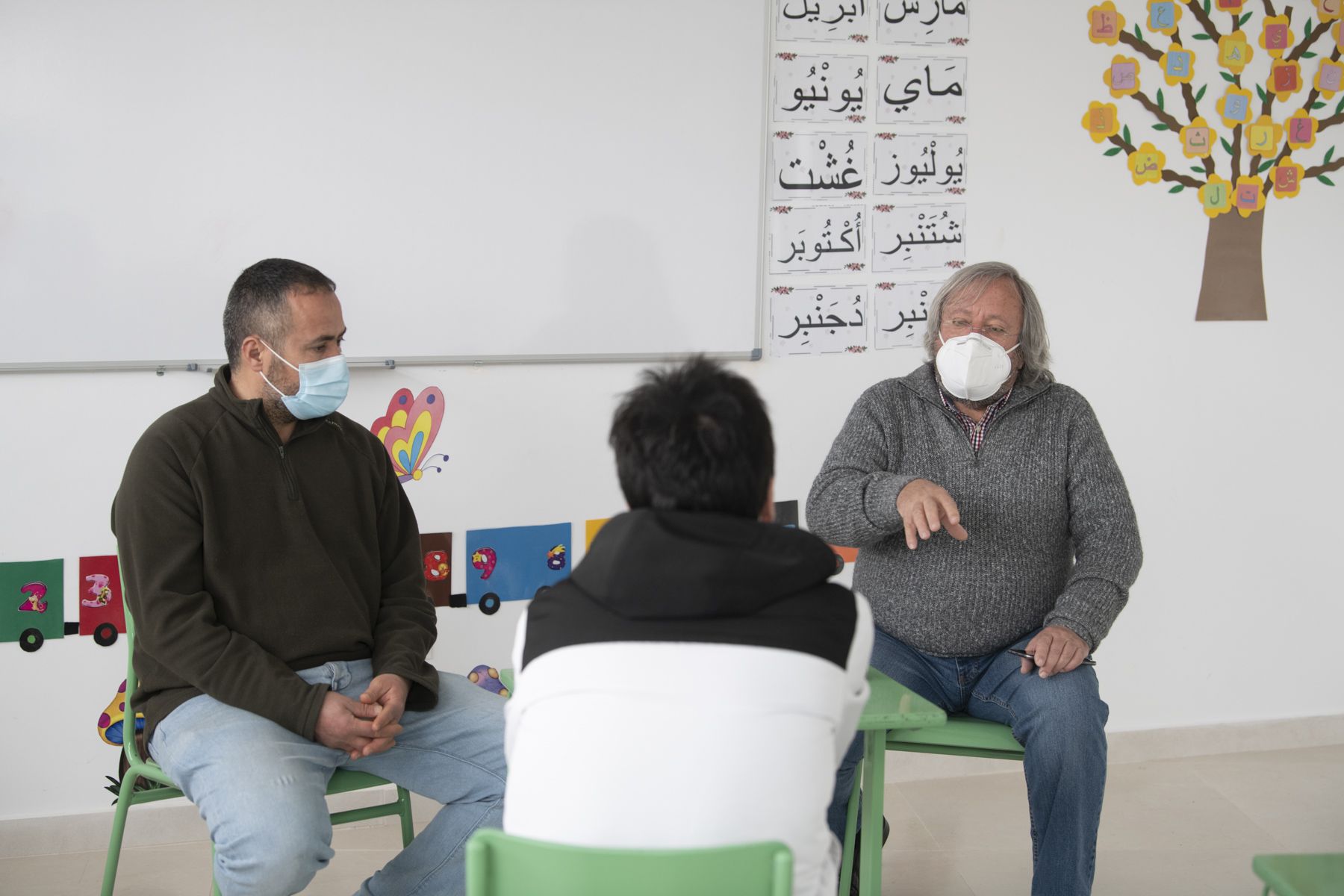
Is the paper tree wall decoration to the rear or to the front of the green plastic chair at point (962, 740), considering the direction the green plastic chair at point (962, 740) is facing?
to the rear

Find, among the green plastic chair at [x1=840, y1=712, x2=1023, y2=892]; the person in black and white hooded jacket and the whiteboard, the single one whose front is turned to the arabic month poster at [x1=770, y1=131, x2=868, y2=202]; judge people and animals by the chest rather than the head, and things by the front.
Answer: the person in black and white hooded jacket

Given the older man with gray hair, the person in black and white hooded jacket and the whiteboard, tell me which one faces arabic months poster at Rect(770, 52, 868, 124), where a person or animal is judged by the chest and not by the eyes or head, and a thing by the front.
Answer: the person in black and white hooded jacket

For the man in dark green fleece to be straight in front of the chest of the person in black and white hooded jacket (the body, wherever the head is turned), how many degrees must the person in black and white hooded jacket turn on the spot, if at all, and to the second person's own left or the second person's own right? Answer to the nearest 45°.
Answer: approximately 45° to the second person's own left

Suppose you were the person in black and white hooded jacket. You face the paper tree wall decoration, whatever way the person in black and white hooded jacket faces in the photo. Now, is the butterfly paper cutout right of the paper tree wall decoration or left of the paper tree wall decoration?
left

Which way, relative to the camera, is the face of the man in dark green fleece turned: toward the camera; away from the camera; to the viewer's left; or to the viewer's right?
to the viewer's right

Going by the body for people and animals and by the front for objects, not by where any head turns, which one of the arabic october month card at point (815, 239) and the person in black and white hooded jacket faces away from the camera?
the person in black and white hooded jacket

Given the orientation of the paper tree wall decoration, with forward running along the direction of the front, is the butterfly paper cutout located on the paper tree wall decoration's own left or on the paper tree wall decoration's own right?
on the paper tree wall decoration's own right

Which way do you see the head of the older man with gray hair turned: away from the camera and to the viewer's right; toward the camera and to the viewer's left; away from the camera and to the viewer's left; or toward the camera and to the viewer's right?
toward the camera and to the viewer's left

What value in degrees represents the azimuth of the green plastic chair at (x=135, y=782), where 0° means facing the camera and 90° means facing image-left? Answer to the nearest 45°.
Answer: approximately 315°

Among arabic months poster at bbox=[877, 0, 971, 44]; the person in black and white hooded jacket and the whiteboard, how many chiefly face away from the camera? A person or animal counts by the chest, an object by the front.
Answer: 1

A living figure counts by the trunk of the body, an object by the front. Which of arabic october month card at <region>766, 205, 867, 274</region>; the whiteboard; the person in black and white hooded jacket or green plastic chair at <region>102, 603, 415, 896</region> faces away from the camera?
the person in black and white hooded jacket

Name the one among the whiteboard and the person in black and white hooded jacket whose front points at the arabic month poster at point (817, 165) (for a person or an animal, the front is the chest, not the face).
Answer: the person in black and white hooded jacket

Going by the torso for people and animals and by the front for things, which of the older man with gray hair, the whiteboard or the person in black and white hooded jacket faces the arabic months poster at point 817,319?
the person in black and white hooded jacket

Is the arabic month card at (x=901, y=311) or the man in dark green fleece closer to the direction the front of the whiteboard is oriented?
the man in dark green fleece
